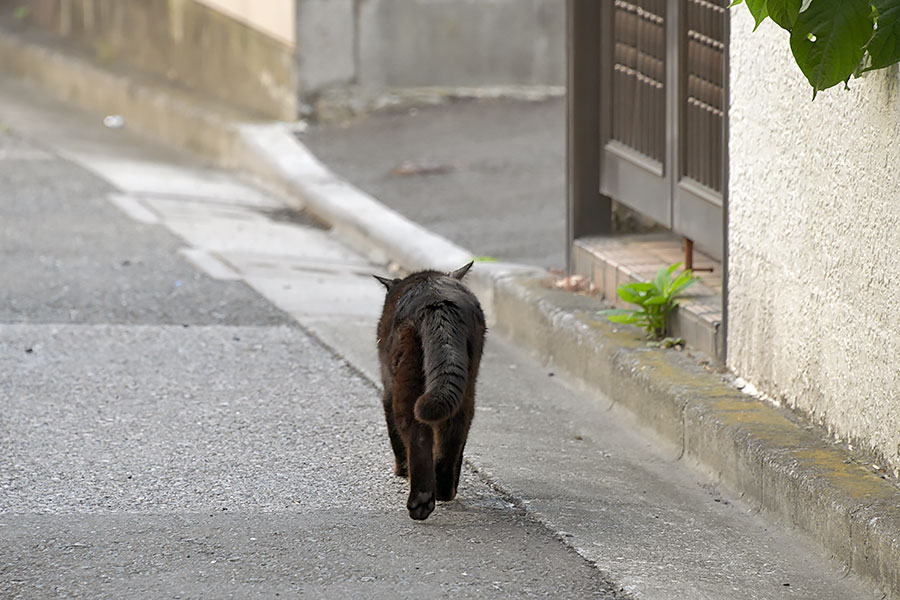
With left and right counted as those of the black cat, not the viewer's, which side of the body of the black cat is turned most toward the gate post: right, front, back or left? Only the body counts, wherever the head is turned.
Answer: front

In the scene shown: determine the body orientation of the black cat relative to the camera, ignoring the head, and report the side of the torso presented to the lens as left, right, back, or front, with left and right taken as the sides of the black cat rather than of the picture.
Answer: back

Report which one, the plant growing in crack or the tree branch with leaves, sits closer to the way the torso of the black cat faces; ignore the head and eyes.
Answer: the plant growing in crack

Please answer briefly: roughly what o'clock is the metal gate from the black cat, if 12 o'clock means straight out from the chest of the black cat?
The metal gate is roughly at 1 o'clock from the black cat.

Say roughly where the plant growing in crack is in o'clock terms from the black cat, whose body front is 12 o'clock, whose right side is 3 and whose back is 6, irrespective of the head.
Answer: The plant growing in crack is roughly at 1 o'clock from the black cat.

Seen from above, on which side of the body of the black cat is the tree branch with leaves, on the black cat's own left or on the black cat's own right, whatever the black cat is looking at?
on the black cat's own right

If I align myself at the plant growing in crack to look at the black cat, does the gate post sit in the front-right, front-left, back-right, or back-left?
back-right
